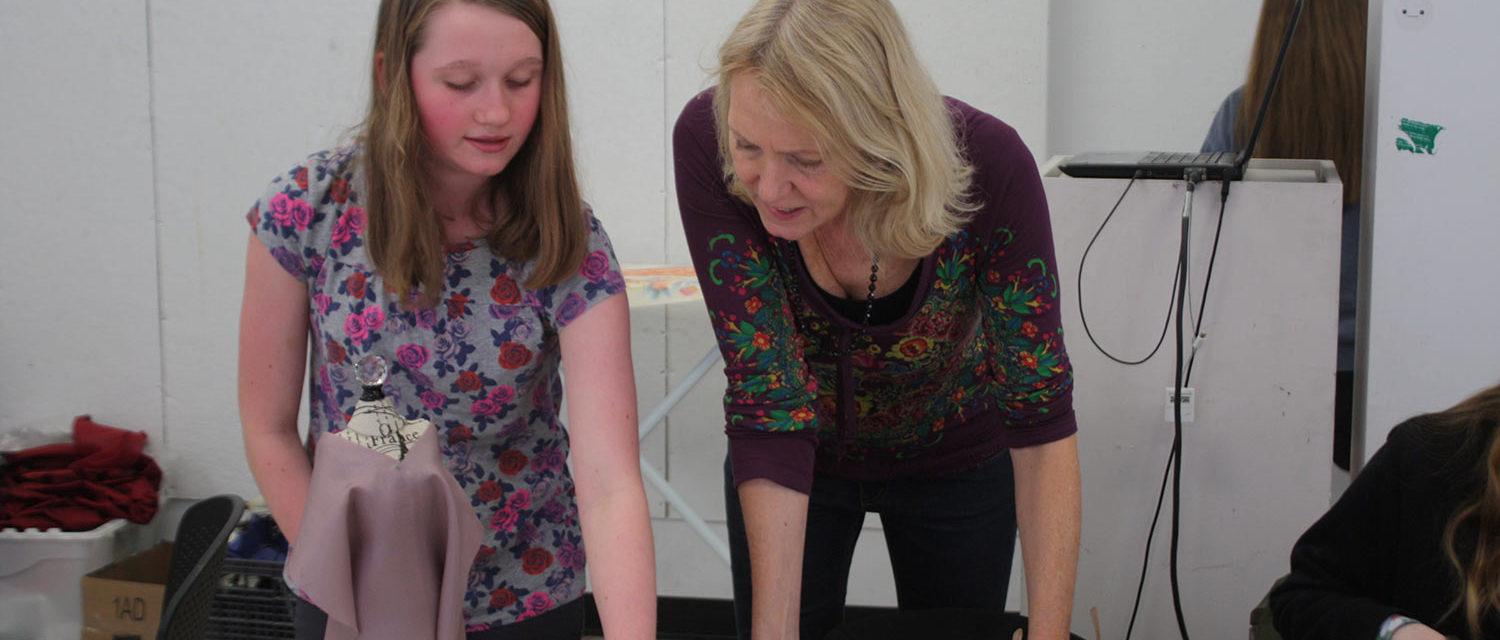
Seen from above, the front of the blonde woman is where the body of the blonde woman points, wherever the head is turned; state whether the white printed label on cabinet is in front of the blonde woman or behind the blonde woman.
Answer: behind

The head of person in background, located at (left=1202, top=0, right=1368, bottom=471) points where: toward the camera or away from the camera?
away from the camera

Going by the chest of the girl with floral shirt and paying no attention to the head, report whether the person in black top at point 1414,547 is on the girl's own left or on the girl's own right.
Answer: on the girl's own left

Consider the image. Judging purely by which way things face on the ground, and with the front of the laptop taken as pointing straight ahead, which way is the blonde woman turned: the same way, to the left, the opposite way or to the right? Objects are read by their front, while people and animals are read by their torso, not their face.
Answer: to the left

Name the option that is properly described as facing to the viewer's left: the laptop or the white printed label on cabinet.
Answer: the laptop

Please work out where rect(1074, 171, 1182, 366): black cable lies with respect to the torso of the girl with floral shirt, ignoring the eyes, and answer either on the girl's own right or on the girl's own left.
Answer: on the girl's own left

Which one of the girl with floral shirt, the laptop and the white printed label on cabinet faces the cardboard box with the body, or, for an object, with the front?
the laptop

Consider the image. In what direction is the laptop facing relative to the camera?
to the viewer's left

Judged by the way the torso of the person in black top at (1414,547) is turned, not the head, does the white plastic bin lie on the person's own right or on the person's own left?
on the person's own right
